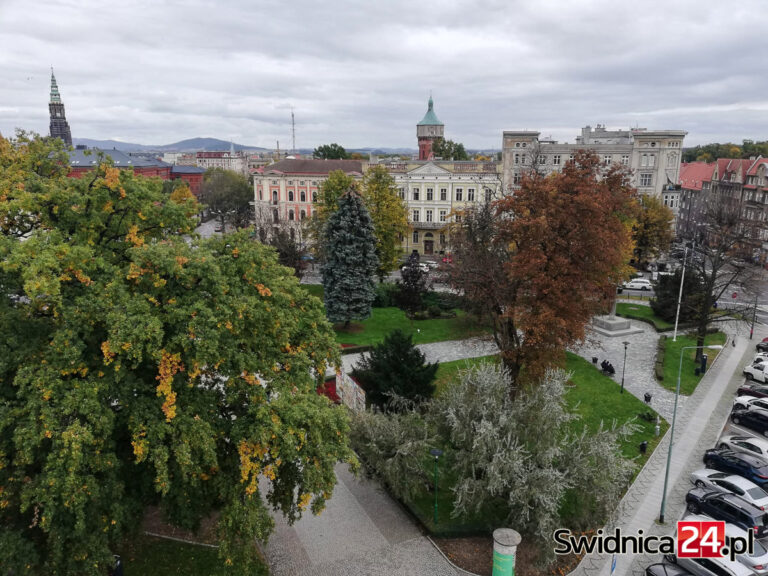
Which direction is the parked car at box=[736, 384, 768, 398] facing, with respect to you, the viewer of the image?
facing to the left of the viewer

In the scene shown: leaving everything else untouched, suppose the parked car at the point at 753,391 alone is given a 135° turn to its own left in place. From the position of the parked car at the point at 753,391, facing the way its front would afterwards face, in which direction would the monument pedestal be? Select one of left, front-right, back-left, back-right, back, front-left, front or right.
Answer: back

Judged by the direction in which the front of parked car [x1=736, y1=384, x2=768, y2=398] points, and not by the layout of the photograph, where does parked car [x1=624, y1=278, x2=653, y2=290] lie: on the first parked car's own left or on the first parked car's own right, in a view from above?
on the first parked car's own right

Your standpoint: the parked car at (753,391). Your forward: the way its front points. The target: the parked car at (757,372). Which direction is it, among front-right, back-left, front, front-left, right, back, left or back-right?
right

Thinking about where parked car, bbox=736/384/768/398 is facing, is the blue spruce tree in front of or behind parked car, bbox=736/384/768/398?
in front

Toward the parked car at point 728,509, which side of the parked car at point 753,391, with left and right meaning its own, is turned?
left

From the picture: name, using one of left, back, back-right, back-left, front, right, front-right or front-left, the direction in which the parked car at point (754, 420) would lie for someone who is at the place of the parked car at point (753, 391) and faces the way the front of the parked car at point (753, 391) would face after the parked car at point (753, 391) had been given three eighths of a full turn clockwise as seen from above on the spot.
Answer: back-right

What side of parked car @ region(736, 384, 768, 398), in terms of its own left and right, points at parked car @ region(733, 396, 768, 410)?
left

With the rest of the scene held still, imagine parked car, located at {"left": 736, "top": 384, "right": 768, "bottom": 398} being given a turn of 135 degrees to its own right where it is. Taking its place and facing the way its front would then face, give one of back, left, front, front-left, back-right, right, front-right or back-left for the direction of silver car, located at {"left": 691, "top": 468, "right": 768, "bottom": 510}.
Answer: back-right

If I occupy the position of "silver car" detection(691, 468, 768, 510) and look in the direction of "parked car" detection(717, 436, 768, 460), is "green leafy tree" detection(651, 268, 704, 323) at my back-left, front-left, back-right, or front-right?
front-left

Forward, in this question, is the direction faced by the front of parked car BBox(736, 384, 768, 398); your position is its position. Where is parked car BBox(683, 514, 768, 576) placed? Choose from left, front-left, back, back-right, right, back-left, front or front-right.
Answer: left

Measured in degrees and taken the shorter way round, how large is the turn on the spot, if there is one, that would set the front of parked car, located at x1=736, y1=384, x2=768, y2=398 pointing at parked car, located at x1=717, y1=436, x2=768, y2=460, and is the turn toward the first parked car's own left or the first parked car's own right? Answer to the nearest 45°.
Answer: approximately 90° to the first parked car's own left

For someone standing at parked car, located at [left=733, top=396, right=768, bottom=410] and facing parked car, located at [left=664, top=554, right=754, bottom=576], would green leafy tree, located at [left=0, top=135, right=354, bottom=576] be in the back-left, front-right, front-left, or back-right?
front-right

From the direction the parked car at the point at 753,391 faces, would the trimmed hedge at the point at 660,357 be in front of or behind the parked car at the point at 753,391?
in front

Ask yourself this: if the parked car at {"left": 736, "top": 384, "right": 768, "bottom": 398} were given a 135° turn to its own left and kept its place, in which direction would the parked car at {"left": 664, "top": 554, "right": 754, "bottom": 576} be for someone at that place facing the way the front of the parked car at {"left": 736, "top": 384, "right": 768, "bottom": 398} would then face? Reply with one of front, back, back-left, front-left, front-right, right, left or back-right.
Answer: front-right

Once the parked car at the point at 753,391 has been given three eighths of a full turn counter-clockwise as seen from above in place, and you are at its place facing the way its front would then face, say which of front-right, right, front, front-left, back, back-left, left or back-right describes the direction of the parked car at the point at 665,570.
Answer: front-right
